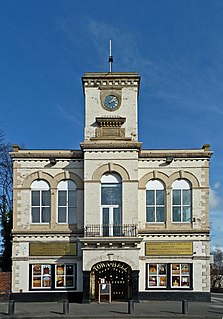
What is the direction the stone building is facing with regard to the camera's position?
facing the viewer
